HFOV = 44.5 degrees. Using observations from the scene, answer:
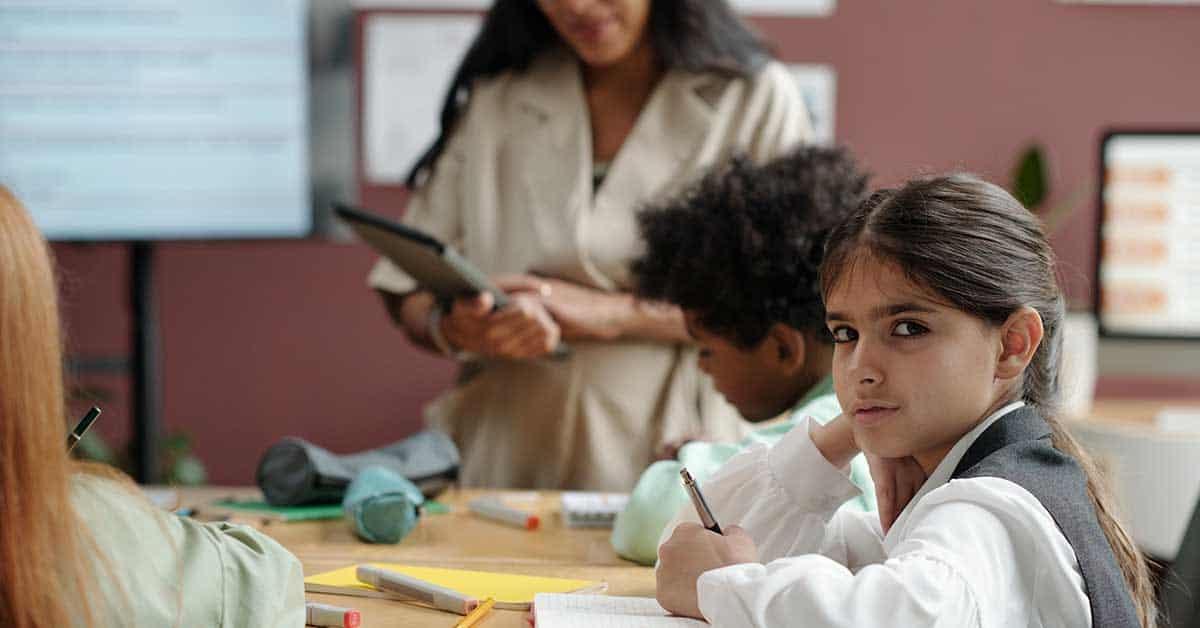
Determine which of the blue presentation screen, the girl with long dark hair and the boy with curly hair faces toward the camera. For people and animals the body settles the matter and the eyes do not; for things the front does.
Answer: the blue presentation screen

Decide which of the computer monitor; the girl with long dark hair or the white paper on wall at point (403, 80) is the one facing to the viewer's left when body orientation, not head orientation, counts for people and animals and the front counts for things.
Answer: the girl with long dark hair

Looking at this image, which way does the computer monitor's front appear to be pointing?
toward the camera

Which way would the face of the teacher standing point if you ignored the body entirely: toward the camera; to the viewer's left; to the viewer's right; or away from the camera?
toward the camera

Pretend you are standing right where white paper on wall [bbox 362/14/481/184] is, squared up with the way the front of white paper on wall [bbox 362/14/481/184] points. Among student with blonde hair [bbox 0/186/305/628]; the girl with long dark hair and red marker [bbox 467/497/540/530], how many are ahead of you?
3

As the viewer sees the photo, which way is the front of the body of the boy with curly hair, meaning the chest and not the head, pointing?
to the viewer's left

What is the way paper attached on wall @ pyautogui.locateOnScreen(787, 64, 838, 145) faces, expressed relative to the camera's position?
facing the viewer

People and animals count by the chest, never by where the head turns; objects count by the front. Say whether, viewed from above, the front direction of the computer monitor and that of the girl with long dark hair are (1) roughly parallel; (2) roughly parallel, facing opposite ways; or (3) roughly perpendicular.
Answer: roughly perpendicular

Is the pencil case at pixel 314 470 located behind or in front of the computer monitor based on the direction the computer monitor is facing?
in front

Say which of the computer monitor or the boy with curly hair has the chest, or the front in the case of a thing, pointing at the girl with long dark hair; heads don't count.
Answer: the computer monitor

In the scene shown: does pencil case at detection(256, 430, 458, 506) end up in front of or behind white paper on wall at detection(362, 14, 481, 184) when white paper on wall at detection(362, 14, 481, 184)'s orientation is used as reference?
in front

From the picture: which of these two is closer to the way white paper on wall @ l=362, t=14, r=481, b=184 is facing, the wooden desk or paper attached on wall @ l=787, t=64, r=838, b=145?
the wooden desk

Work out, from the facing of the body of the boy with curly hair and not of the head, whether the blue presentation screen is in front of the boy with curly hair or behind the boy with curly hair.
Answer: in front

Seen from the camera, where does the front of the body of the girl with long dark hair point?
to the viewer's left

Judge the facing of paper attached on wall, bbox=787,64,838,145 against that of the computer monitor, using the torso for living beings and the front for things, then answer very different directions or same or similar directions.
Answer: same or similar directions

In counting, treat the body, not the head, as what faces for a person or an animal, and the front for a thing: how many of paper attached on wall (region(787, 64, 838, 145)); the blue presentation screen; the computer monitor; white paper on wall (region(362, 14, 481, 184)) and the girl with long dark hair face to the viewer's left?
1

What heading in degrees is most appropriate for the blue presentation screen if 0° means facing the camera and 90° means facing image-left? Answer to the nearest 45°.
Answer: approximately 0°

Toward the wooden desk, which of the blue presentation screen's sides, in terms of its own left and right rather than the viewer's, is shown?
front

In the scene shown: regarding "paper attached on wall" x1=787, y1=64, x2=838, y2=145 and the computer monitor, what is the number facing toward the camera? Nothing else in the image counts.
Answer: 2

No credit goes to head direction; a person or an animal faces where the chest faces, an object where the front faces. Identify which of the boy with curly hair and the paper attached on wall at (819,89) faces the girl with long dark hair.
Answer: the paper attached on wall

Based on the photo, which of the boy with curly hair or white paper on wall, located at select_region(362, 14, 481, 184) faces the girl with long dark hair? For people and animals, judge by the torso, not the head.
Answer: the white paper on wall

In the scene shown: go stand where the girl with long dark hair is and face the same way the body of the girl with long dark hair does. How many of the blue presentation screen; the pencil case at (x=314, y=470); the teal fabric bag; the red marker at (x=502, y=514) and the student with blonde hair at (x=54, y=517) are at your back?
0
